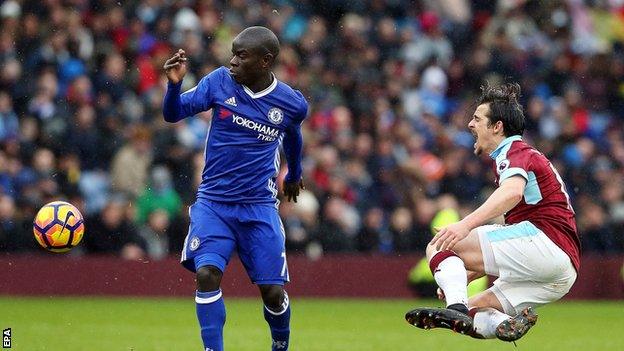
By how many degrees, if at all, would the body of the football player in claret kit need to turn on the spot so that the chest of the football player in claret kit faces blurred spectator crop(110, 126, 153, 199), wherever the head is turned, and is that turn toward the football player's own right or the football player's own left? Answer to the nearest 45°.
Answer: approximately 45° to the football player's own right

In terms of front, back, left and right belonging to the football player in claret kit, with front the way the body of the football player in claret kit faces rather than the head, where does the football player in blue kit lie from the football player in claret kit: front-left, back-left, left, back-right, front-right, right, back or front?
front

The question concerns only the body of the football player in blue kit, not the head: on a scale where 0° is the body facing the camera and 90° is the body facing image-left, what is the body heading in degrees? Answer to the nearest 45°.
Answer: approximately 0°

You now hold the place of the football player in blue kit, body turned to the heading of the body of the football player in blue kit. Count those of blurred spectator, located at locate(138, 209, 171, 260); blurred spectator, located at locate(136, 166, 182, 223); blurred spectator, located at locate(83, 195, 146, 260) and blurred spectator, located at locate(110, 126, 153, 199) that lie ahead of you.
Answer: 0

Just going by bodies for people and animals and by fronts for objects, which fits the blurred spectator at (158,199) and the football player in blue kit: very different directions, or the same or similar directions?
same or similar directions

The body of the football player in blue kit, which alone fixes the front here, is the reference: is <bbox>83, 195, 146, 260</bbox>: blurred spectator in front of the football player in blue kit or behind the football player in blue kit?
behind

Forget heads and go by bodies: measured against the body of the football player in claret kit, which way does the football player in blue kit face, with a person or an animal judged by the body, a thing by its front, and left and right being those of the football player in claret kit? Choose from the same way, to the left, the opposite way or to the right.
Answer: to the left

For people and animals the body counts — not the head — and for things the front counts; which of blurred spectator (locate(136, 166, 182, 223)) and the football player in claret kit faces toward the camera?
the blurred spectator

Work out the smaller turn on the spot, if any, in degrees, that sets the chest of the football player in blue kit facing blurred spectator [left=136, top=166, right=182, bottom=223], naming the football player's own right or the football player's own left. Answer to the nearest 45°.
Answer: approximately 180°

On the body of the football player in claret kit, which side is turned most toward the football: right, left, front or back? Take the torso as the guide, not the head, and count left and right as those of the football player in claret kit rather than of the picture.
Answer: front

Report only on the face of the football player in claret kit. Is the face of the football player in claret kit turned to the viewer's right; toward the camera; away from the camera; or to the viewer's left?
to the viewer's left

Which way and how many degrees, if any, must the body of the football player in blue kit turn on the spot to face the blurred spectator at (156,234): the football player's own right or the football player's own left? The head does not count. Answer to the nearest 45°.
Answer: approximately 180°

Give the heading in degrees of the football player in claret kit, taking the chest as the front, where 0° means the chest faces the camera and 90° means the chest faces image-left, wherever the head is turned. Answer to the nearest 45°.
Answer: approximately 90°

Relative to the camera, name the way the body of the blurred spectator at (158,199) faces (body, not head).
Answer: toward the camera

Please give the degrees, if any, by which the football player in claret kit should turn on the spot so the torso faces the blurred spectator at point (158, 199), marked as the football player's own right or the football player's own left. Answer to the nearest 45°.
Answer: approximately 45° to the football player's own right
